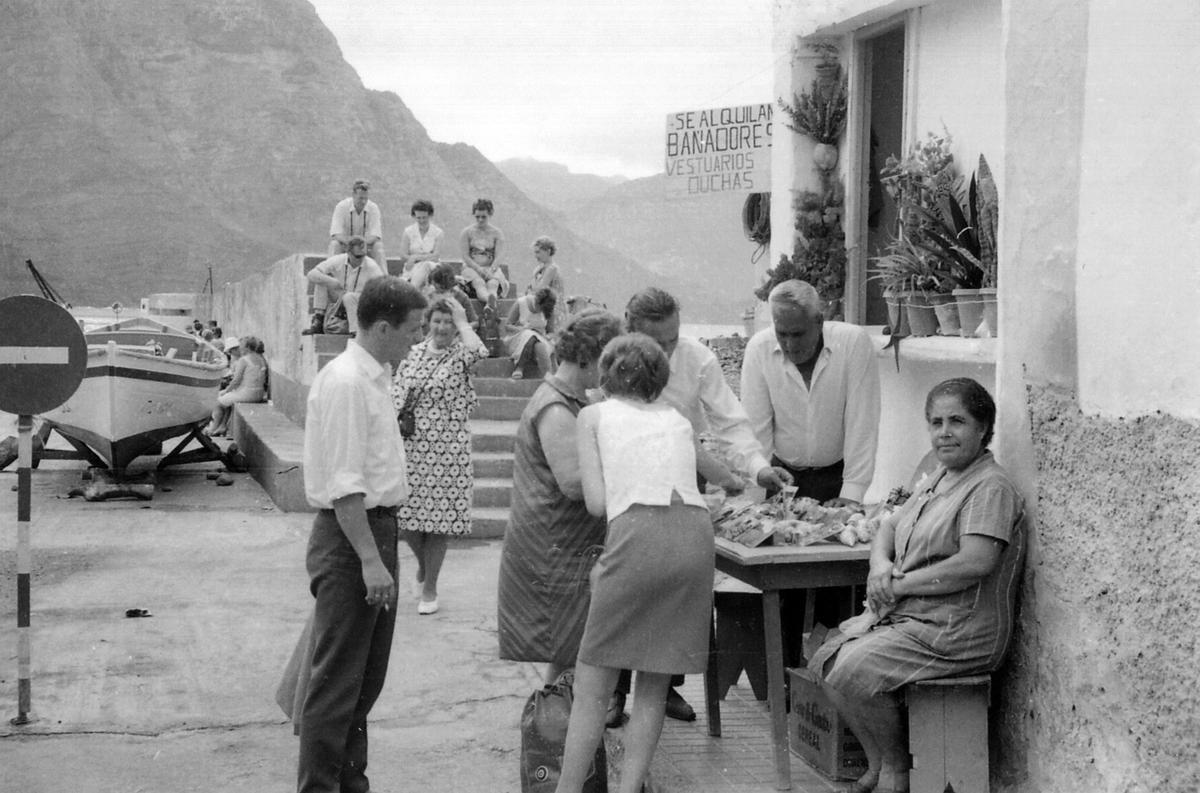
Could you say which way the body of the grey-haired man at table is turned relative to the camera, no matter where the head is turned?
toward the camera

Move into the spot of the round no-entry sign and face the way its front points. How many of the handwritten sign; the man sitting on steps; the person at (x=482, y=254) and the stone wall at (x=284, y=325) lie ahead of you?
0

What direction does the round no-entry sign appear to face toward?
toward the camera

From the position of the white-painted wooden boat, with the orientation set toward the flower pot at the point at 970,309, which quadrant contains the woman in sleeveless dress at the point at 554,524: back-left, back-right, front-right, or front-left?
front-right

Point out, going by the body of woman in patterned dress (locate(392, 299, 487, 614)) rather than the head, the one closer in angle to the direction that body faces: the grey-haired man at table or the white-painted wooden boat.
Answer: the grey-haired man at table

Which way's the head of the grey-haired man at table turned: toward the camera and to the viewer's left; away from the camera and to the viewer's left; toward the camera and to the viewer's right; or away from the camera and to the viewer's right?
toward the camera and to the viewer's left

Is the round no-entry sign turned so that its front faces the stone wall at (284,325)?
no

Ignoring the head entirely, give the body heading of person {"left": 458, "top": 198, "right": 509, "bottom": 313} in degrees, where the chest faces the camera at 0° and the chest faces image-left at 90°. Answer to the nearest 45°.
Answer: approximately 0°

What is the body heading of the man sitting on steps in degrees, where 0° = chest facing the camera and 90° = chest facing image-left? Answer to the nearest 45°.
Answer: approximately 0°
